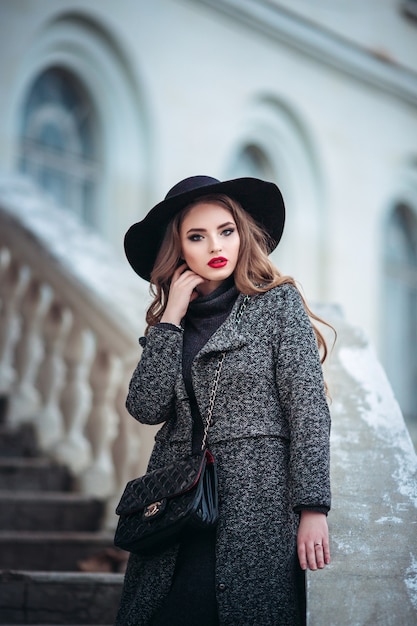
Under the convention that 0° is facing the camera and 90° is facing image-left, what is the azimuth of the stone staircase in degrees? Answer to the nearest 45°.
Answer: approximately 0°

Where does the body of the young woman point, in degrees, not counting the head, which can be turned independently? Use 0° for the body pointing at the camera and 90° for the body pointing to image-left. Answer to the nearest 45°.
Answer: approximately 45°
